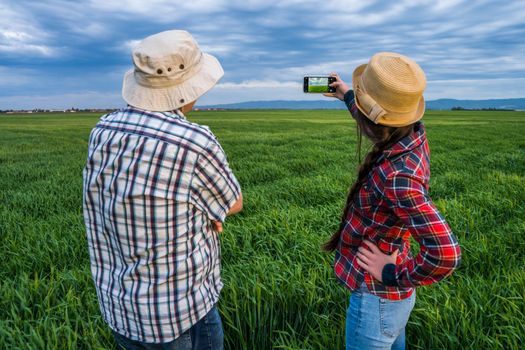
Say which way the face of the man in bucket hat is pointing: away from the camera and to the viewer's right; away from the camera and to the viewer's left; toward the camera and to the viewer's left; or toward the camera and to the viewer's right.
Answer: away from the camera and to the viewer's right

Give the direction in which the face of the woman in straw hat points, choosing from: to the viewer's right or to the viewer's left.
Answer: to the viewer's left

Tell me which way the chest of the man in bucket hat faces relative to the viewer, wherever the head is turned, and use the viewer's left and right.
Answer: facing away from the viewer and to the right of the viewer

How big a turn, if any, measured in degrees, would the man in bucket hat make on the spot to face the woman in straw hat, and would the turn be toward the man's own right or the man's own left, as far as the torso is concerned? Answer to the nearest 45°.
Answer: approximately 45° to the man's own right
